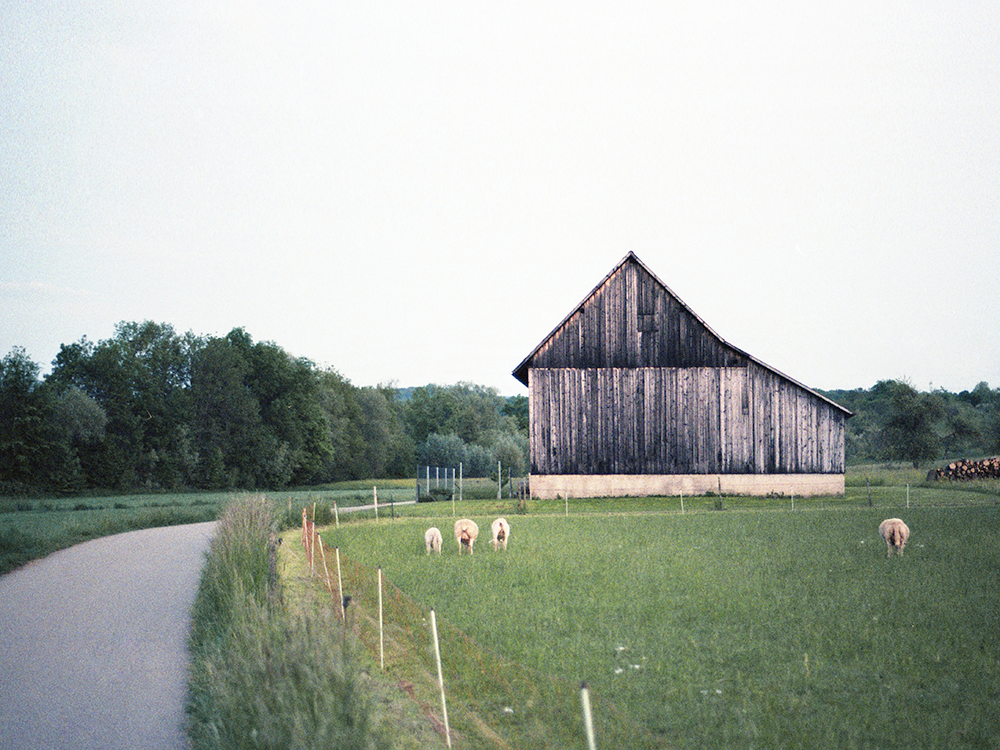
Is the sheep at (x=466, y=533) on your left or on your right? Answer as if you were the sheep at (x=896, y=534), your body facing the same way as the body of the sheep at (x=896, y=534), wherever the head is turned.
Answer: on your left

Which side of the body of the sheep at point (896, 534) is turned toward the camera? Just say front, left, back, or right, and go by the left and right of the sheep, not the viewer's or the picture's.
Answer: back

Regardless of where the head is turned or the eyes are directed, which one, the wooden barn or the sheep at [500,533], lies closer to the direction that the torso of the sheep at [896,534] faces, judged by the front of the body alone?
the wooden barn

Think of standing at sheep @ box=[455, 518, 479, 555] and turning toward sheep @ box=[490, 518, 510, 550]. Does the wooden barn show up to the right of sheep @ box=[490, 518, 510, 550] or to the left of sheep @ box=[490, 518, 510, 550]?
left

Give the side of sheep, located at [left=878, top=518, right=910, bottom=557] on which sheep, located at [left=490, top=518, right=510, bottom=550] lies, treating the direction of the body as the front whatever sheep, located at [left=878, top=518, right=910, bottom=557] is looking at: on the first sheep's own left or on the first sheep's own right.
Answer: on the first sheep's own left
